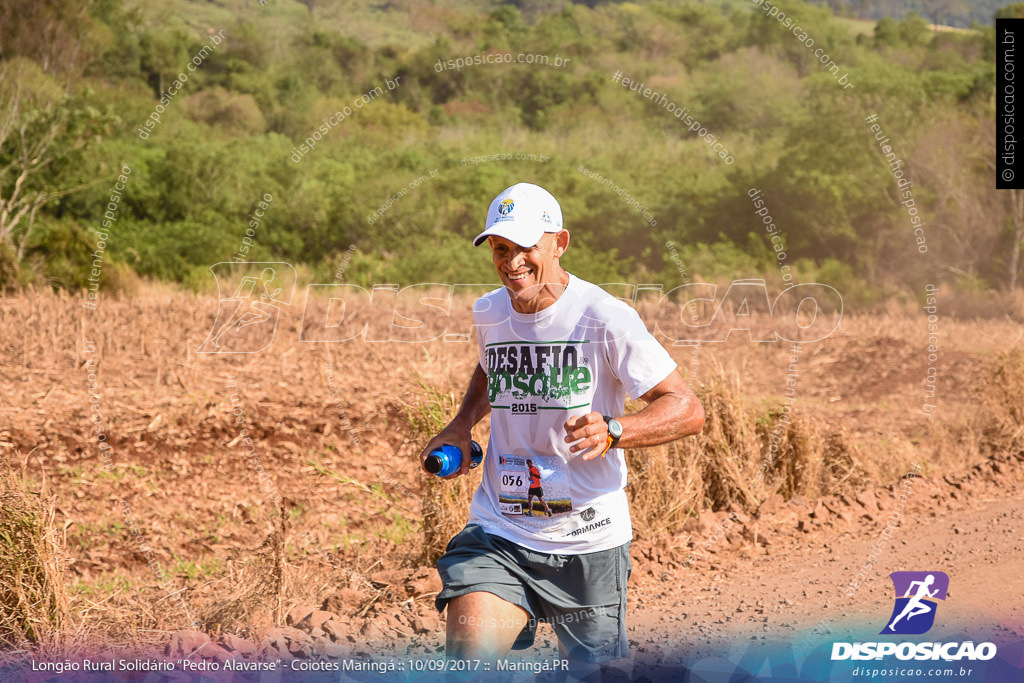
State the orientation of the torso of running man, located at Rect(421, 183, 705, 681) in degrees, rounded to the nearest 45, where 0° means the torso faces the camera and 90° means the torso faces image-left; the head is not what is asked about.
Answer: approximately 45°

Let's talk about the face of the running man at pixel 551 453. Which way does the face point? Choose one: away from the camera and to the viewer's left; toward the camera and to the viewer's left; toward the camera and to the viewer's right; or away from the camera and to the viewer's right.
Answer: toward the camera and to the viewer's left
